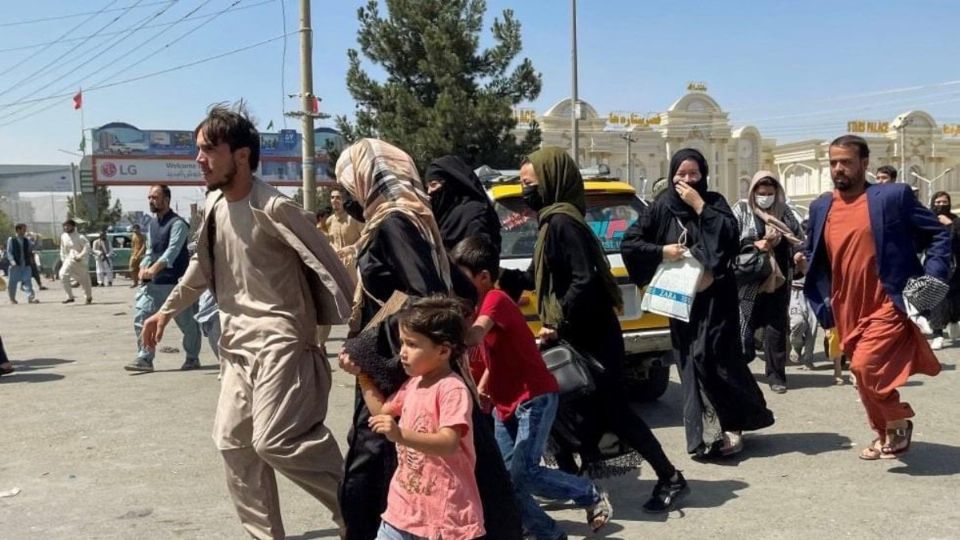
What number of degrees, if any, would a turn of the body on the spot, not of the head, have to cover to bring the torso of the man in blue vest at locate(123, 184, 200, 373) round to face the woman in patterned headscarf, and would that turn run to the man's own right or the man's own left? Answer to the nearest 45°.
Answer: approximately 45° to the man's own left

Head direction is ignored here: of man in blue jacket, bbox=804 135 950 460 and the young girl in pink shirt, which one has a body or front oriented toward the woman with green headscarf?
the man in blue jacket

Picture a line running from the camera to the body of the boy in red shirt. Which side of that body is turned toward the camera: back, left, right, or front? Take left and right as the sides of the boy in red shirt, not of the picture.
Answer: left

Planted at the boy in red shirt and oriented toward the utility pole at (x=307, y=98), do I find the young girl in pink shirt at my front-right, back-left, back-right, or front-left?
back-left

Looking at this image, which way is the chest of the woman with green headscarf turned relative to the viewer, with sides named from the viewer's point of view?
facing to the left of the viewer

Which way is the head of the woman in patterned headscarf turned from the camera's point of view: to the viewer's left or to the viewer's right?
to the viewer's left

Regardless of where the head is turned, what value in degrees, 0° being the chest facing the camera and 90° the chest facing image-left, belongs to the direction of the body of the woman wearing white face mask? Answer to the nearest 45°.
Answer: approximately 0°

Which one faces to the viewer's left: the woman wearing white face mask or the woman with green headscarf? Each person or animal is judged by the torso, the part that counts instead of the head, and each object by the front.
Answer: the woman with green headscarf

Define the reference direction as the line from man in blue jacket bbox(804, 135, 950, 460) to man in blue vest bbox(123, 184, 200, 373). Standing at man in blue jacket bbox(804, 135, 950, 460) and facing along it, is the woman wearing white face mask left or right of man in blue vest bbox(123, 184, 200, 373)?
right

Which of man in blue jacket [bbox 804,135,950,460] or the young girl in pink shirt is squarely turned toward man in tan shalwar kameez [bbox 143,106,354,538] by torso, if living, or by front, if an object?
the man in blue jacket

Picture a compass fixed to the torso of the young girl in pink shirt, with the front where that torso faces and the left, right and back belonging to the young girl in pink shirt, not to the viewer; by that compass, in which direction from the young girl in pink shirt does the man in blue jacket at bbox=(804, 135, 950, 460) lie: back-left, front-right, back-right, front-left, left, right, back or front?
back

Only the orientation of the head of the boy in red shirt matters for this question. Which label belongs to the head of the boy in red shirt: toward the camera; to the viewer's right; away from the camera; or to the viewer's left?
to the viewer's left
